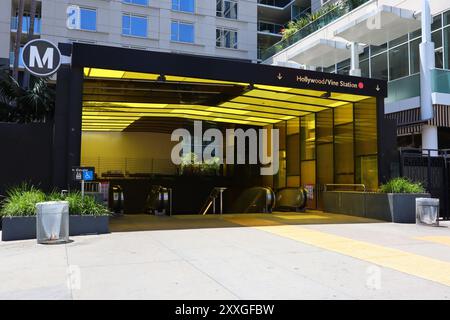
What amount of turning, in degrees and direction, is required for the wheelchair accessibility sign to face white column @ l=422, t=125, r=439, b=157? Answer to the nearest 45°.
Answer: approximately 90° to its left

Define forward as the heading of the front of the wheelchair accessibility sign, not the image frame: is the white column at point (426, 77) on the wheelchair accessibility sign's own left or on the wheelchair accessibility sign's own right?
on the wheelchair accessibility sign's own left

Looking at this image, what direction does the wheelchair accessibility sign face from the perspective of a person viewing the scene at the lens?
facing the viewer

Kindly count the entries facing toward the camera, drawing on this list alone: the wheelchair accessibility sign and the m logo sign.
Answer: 2

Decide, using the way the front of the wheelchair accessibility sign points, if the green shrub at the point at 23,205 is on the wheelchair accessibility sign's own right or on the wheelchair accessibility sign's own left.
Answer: on the wheelchair accessibility sign's own right

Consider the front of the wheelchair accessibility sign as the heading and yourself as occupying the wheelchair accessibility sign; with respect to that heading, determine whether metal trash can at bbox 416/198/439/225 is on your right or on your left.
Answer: on your left

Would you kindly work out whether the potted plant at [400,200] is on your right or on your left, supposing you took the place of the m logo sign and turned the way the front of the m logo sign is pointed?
on your left

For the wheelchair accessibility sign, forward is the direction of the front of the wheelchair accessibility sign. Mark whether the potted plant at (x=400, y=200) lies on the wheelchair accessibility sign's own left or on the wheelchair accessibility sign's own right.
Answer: on the wheelchair accessibility sign's own left

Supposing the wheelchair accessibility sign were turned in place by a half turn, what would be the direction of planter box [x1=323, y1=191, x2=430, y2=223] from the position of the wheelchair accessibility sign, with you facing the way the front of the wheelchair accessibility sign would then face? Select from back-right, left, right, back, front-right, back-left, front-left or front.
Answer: right
